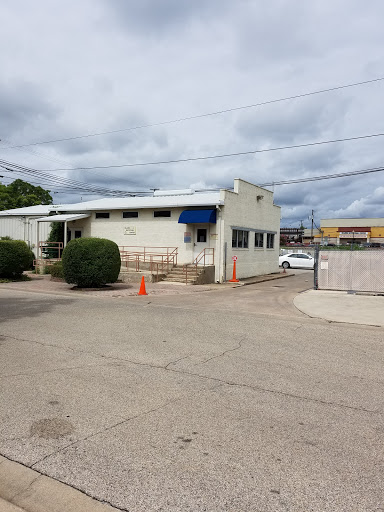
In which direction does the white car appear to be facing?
to the viewer's right

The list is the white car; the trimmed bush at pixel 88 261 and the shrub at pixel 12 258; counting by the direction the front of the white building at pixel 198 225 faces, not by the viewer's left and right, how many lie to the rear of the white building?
1

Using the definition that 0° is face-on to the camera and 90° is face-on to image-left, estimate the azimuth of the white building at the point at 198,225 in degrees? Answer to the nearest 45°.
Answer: approximately 45°

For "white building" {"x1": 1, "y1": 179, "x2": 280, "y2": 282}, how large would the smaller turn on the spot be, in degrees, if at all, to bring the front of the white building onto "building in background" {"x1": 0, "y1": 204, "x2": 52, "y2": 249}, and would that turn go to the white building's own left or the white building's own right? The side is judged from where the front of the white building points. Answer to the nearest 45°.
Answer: approximately 90° to the white building's own right

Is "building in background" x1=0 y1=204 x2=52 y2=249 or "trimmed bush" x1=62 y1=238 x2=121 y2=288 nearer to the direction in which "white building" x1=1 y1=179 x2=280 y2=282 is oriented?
the trimmed bush

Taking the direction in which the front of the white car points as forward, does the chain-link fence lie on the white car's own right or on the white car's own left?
on the white car's own right

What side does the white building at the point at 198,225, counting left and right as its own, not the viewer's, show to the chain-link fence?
left

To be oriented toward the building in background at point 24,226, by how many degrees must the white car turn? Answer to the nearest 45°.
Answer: approximately 135° to its right

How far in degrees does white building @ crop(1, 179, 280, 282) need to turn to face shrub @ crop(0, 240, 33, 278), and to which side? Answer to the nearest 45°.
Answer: approximately 45° to its right

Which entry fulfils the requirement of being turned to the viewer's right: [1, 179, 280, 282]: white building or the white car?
the white car
